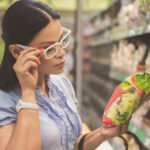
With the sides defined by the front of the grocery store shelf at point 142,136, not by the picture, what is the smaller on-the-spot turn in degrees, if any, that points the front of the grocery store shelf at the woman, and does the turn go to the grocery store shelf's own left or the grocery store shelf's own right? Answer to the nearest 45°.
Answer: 0° — it already faces them

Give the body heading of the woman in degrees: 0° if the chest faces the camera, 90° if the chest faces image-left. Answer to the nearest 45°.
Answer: approximately 315°

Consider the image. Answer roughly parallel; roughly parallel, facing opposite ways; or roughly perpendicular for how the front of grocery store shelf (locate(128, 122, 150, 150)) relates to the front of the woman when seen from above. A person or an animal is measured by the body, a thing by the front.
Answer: roughly perpendicular

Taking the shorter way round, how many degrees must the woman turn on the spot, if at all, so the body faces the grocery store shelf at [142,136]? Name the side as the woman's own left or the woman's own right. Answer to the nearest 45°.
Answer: approximately 90° to the woman's own left

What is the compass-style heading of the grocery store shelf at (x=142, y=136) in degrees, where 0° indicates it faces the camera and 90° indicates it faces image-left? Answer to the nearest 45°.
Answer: approximately 45°
